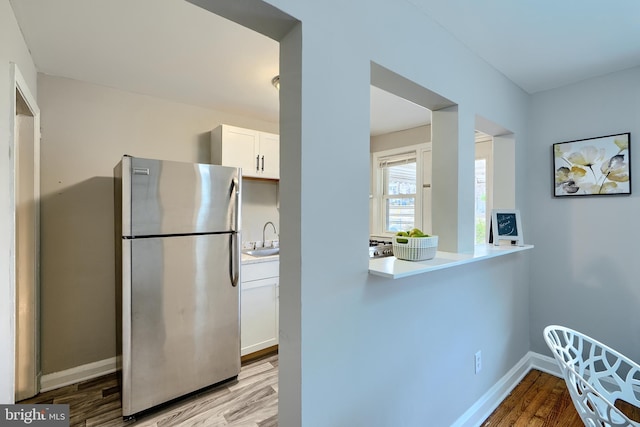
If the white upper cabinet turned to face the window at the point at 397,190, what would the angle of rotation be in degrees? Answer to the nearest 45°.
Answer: approximately 45° to its left

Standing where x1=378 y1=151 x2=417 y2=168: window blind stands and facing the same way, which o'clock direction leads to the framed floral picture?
The framed floral picture is roughly at 9 o'clock from the window blind.

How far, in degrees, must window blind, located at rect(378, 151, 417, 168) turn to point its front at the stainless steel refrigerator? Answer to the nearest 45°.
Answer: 0° — it already faces it

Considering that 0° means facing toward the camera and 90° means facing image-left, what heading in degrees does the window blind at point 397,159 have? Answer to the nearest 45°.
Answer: approximately 45°

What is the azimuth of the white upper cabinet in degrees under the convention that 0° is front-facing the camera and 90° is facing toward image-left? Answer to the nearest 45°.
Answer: approximately 315°
